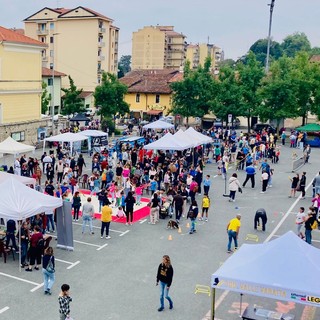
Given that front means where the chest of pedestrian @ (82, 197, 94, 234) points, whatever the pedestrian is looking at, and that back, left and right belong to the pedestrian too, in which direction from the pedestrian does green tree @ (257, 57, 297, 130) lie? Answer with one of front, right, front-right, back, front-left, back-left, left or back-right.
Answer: front-right

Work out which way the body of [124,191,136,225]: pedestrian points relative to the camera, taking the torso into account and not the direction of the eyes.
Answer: away from the camera

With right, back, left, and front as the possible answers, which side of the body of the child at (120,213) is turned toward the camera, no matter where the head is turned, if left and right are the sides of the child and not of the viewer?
back

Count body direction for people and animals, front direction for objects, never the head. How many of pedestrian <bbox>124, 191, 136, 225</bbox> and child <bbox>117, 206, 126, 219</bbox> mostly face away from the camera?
2

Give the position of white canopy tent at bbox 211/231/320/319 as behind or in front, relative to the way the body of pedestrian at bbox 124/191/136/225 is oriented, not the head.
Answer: behind

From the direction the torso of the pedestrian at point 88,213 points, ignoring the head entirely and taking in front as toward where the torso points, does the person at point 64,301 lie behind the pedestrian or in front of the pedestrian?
behind

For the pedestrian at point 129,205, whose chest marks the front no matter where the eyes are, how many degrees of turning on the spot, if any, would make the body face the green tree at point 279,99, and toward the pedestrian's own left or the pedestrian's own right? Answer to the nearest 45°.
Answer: approximately 45° to the pedestrian's own right
